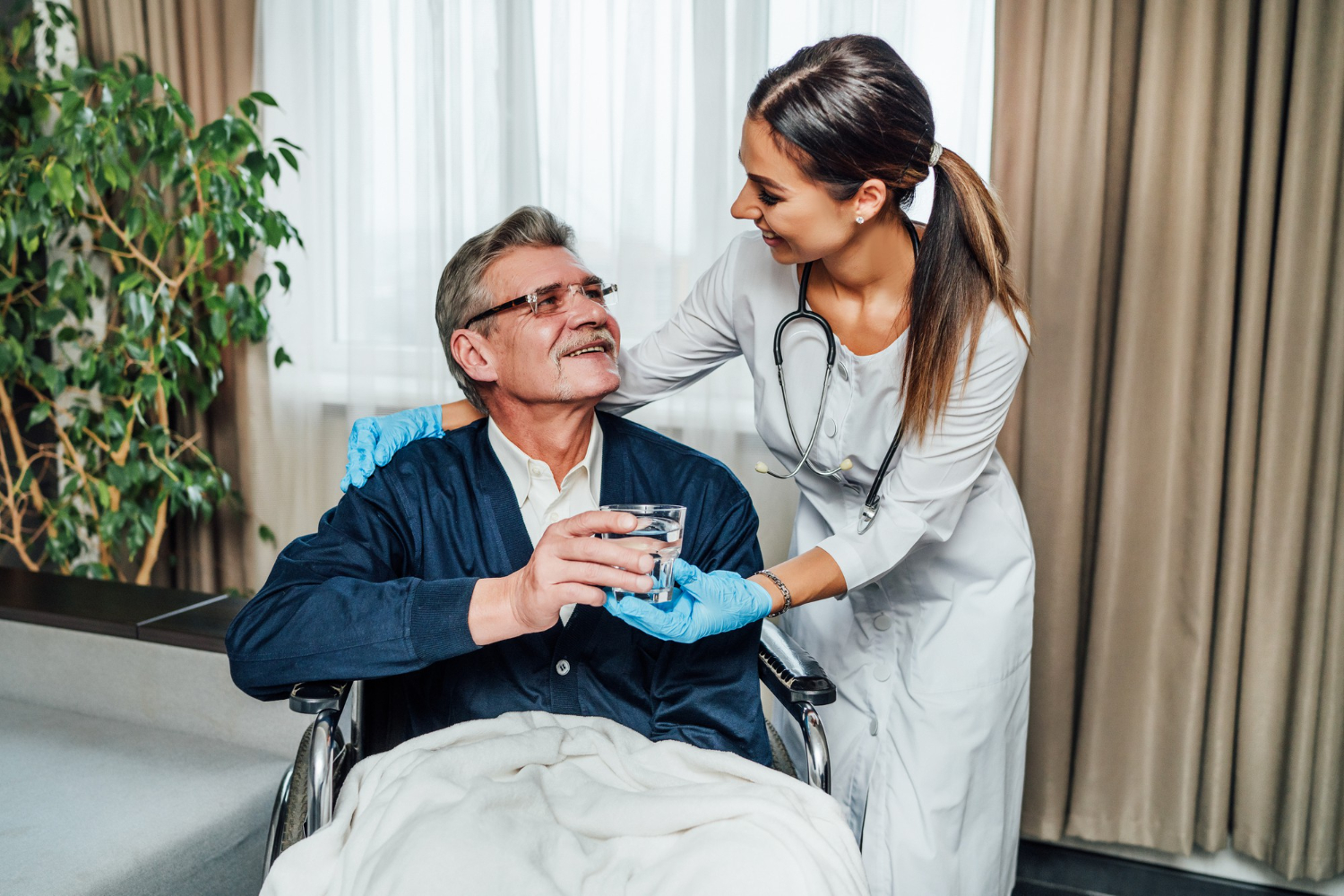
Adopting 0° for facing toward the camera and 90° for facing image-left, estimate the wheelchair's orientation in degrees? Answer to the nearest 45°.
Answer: approximately 0°

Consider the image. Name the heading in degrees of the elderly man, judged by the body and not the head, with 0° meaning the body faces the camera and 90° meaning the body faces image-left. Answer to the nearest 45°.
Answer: approximately 0°

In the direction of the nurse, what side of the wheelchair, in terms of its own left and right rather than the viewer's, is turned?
left

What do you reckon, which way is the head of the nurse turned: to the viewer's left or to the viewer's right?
to the viewer's left

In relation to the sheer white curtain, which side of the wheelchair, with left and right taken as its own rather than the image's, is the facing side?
back
